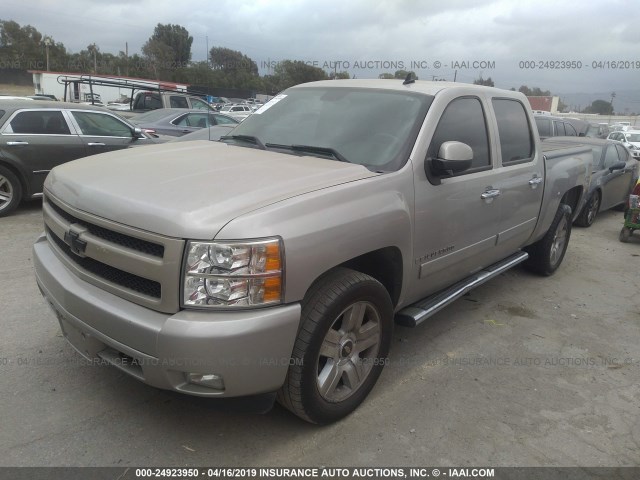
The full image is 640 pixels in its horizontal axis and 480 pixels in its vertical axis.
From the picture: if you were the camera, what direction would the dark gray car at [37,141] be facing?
facing to the right of the viewer

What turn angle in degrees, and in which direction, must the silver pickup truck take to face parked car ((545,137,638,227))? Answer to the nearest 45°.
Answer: approximately 180°

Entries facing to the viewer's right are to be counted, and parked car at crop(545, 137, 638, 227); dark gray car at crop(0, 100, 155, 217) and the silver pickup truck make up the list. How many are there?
1

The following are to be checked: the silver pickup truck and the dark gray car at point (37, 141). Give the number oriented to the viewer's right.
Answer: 1

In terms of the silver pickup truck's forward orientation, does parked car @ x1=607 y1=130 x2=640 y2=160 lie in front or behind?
behind

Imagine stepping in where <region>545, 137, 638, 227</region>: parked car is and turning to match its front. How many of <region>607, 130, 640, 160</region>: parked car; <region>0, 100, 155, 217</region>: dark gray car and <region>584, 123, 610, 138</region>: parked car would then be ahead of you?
1

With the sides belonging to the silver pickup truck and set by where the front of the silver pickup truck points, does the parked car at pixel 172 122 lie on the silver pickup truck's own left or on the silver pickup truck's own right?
on the silver pickup truck's own right

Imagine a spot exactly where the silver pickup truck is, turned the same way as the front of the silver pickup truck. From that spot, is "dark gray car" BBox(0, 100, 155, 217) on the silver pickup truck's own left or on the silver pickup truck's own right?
on the silver pickup truck's own right

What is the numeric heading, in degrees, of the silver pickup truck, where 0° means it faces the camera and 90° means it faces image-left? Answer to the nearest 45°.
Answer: approximately 45°

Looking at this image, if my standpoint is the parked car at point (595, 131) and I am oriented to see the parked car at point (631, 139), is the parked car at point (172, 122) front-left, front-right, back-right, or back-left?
back-left

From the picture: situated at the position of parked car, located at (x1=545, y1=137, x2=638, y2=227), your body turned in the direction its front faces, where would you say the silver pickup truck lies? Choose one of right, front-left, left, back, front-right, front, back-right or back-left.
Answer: front-left
